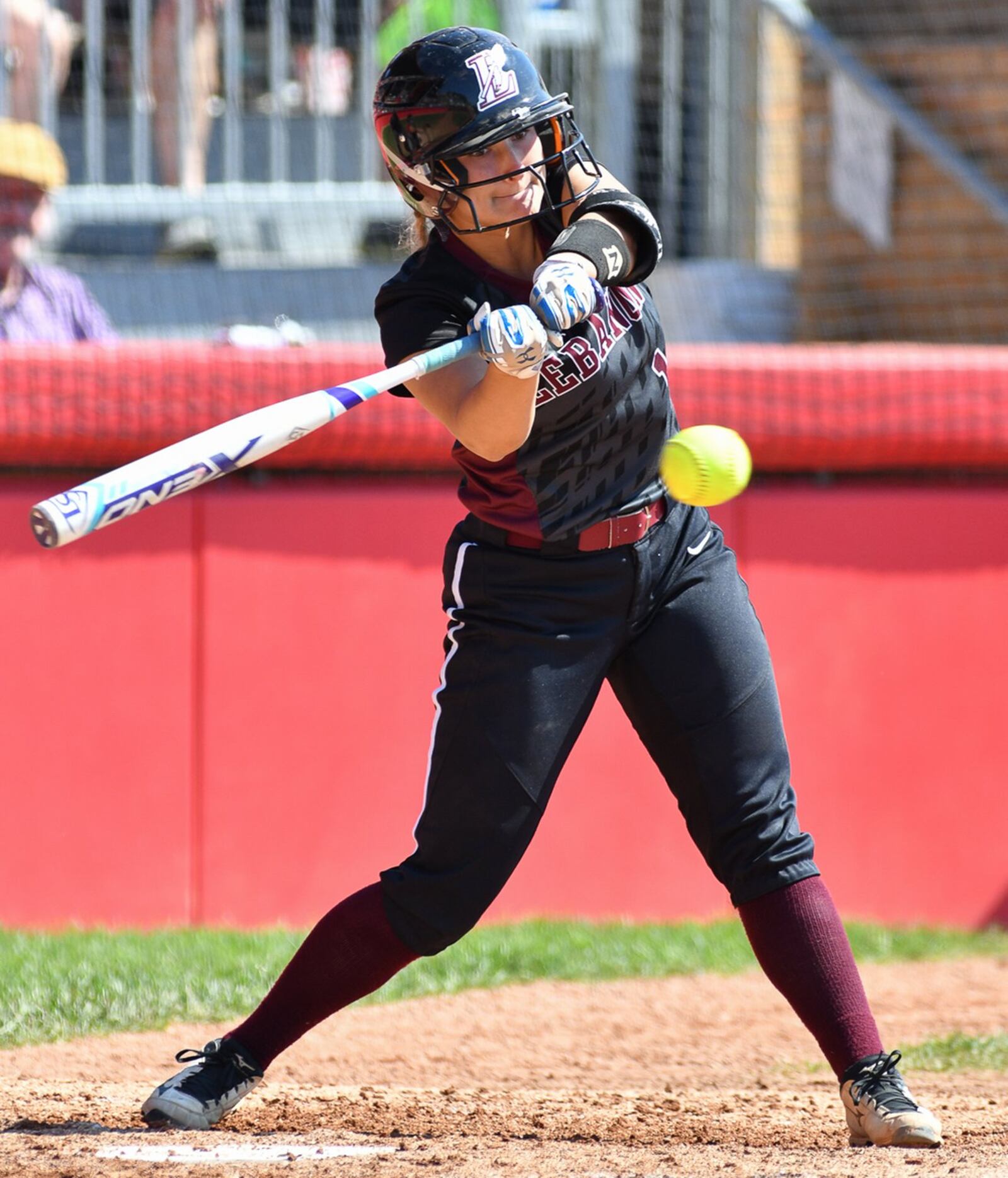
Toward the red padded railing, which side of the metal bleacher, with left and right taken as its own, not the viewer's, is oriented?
front

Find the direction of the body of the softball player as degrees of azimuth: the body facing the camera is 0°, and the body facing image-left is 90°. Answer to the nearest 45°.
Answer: approximately 315°

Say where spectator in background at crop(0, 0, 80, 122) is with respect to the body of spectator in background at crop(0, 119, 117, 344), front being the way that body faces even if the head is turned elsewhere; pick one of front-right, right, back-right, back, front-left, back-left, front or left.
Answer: back

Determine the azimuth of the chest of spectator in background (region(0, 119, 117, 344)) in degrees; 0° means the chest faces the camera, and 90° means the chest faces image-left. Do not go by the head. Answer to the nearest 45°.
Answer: approximately 0°

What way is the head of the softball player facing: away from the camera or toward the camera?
toward the camera

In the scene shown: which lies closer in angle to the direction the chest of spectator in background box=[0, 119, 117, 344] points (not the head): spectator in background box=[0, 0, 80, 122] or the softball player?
the softball player

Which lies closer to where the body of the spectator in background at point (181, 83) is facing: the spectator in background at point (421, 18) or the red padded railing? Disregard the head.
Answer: the red padded railing

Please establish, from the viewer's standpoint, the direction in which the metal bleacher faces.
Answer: facing the viewer

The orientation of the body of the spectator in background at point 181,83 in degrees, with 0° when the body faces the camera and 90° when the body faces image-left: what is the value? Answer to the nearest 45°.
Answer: approximately 0°
